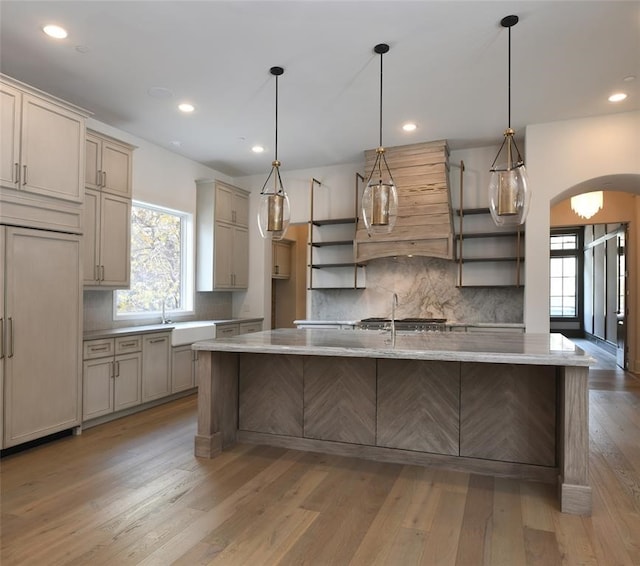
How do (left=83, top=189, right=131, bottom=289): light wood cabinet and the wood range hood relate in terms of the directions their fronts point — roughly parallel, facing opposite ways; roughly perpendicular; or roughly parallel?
roughly perpendicular

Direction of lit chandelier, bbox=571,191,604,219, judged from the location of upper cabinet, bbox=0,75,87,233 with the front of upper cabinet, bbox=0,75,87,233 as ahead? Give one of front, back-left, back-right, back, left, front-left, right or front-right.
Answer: front-left

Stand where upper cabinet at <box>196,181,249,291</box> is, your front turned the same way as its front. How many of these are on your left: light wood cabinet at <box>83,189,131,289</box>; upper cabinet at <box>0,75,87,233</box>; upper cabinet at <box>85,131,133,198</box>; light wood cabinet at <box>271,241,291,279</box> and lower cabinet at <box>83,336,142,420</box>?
1

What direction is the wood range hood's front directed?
toward the camera

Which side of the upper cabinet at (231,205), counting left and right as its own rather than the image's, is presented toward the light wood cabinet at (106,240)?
right

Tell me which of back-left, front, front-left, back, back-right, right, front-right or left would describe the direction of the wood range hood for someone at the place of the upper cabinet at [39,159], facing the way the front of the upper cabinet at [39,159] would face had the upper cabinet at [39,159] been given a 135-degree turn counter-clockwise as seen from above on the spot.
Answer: right

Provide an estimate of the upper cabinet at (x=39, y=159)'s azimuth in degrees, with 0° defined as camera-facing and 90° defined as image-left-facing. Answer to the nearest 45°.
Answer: approximately 315°

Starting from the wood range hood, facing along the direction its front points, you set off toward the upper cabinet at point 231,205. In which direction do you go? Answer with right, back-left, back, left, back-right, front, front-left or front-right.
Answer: right

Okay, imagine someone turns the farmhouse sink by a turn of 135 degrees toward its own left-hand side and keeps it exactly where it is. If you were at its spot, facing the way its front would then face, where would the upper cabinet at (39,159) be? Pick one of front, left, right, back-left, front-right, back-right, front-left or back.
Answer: back-left

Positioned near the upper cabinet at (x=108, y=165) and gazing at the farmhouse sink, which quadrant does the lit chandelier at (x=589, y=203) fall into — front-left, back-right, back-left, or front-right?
front-right

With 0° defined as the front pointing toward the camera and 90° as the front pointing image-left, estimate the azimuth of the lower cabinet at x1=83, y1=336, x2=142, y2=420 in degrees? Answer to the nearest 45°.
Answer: approximately 315°

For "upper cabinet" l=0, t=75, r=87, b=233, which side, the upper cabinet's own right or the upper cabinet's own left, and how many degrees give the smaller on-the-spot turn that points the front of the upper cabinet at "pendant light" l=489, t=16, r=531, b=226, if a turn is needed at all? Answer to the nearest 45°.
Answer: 0° — it already faces it

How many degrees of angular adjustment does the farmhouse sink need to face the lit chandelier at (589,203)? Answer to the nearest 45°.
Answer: approximately 45° to its left

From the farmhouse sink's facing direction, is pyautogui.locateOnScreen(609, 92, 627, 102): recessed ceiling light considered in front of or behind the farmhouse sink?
in front

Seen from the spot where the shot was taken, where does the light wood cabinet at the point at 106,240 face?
facing the viewer and to the right of the viewer

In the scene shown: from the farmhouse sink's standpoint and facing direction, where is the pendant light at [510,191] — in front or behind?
in front

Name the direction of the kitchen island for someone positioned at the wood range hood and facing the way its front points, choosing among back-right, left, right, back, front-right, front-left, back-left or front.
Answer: front

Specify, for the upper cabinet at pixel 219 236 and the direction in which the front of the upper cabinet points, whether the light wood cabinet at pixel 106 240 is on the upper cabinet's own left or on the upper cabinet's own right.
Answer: on the upper cabinet's own right
